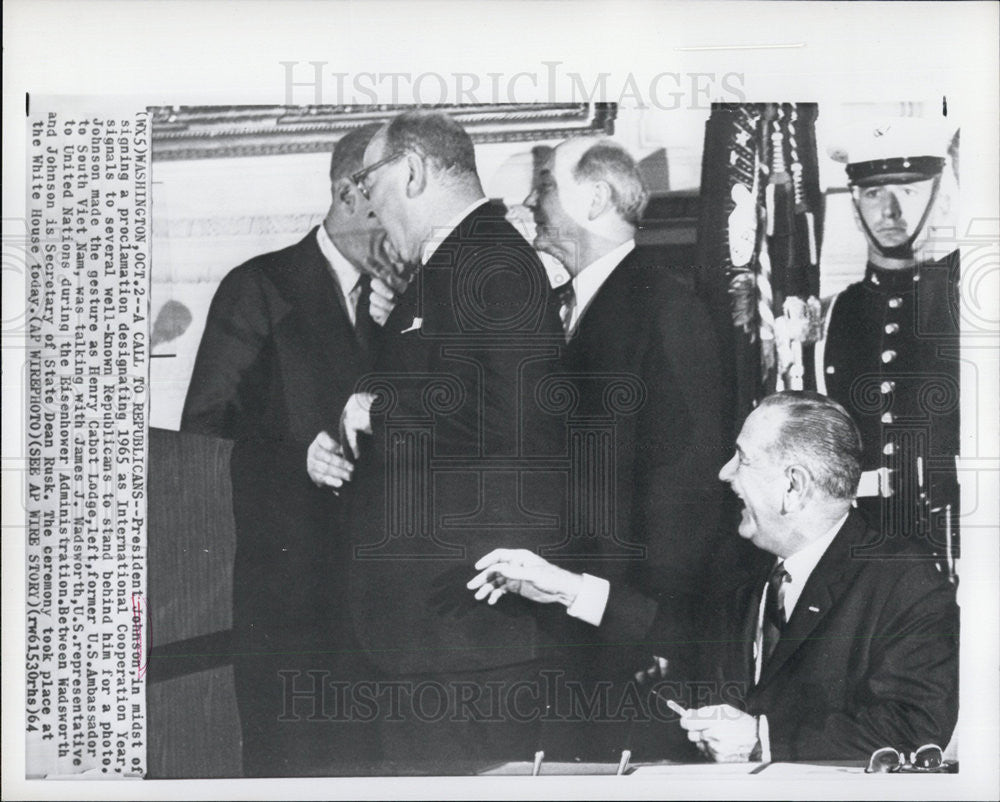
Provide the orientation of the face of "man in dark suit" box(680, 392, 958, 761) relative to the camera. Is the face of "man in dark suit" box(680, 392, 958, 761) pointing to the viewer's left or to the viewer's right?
to the viewer's left

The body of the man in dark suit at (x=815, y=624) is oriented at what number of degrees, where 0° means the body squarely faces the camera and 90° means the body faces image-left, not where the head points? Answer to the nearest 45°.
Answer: approximately 45°

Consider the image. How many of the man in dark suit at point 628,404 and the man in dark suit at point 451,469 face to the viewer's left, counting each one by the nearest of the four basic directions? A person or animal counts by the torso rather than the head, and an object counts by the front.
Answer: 2

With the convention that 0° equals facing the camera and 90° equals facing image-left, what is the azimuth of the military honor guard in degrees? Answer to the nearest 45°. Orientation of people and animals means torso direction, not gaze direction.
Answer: approximately 0°

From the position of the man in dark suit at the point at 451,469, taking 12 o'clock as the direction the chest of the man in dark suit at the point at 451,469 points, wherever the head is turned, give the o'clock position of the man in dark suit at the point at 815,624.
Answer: the man in dark suit at the point at 815,624 is roughly at 6 o'clock from the man in dark suit at the point at 451,469.

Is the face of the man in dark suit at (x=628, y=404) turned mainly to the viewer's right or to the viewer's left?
to the viewer's left

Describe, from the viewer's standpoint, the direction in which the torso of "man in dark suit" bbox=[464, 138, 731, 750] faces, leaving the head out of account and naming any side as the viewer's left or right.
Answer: facing to the left of the viewer

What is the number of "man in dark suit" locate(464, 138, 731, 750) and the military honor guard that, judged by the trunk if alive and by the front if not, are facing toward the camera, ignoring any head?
1

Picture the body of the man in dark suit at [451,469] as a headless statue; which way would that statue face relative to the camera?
to the viewer's left

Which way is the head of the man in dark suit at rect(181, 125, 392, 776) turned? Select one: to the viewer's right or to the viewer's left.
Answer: to the viewer's right
